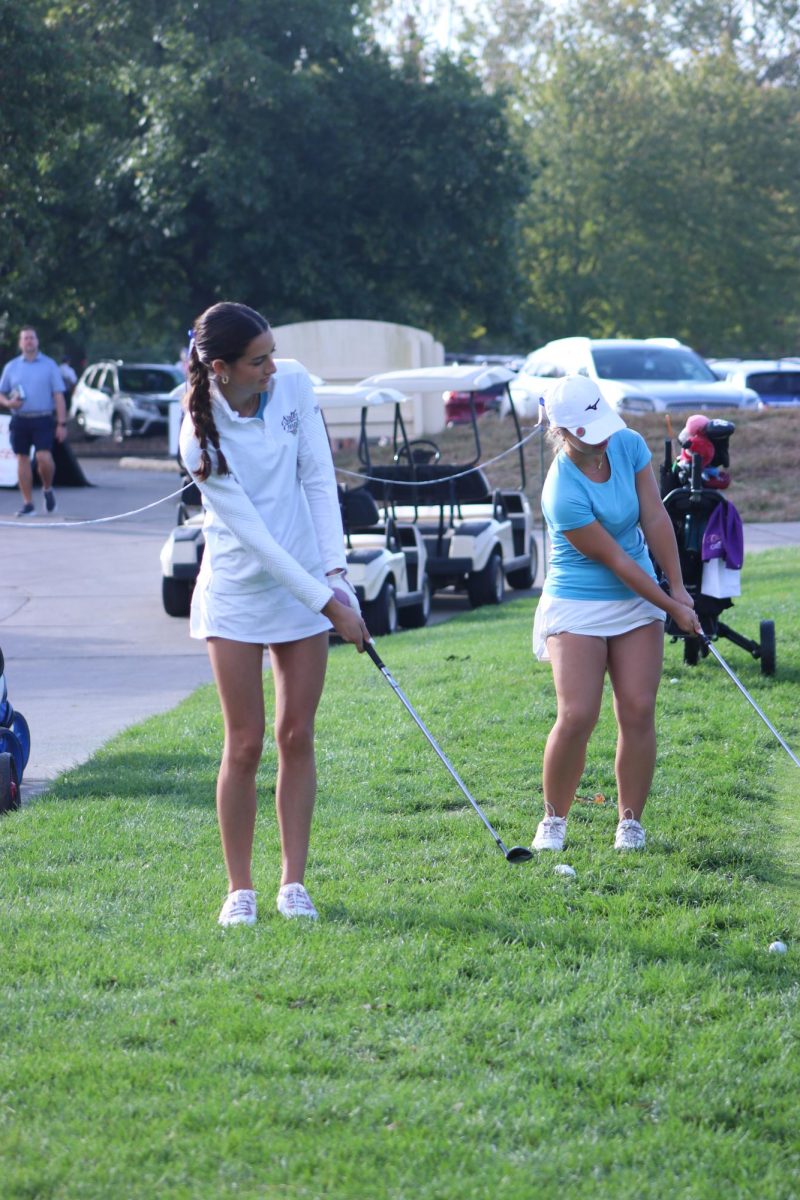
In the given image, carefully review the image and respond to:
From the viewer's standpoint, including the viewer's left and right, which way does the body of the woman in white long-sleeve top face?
facing the viewer

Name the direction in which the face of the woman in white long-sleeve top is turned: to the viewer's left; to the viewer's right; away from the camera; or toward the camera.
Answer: to the viewer's right

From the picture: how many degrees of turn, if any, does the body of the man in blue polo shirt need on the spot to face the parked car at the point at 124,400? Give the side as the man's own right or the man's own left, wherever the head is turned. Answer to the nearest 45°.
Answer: approximately 180°

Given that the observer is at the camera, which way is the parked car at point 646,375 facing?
facing the viewer and to the right of the viewer

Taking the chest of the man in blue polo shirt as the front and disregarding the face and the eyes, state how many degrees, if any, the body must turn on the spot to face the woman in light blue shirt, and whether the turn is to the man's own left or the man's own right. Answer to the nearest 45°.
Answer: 0° — they already face them

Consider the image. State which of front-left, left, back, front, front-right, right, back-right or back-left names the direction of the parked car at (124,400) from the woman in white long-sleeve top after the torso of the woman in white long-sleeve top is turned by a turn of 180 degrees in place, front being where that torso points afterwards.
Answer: front

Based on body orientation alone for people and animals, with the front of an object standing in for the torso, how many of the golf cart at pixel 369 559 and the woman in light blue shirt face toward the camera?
1

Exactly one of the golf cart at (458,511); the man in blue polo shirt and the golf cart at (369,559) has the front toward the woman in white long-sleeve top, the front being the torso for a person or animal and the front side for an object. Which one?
the man in blue polo shirt

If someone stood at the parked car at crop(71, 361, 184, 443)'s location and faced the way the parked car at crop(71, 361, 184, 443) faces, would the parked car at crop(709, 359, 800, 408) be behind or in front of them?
in front
